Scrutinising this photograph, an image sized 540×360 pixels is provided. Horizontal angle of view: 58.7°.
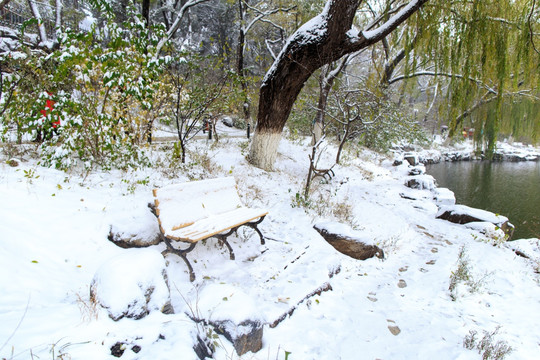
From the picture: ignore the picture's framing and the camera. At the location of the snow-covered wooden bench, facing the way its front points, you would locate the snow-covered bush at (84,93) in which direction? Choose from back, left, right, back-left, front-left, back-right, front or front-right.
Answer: back

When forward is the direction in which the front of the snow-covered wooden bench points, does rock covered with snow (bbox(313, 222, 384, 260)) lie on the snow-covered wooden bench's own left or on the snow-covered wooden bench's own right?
on the snow-covered wooden bench's own left

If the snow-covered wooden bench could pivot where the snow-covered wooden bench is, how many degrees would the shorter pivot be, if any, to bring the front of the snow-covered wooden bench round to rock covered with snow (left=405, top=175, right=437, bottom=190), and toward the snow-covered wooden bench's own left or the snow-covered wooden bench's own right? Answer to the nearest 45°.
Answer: approximately 90° to the snow-covered wooden bench's own left

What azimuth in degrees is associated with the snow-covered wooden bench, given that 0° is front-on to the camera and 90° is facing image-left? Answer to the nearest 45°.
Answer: approximately 315°

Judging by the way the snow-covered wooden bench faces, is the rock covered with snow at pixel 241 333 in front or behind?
in front

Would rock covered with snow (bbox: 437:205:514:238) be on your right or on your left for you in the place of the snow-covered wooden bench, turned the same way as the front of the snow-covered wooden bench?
on your left

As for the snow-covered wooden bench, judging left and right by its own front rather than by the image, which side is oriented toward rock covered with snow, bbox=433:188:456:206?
left

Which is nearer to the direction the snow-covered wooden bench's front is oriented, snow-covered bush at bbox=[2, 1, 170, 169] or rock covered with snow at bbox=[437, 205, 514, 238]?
the rock covered with snow
